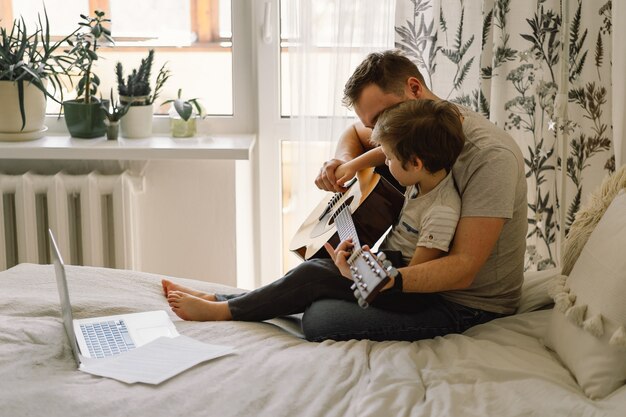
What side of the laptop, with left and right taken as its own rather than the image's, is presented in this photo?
right

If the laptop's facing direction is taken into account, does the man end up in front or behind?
in front

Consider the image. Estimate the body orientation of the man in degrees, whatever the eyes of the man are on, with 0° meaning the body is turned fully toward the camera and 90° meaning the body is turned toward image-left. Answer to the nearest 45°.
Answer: approximately 90°

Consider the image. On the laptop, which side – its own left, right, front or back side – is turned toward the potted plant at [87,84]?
left

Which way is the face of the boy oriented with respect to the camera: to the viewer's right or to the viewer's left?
to the viewer's left

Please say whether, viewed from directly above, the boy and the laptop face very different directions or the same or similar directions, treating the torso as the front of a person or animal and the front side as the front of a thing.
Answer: very different directions

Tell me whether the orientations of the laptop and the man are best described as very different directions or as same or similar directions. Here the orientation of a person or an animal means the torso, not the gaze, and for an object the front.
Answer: very different directions

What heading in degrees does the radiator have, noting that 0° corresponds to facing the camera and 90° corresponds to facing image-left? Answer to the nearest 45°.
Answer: approximately 0°

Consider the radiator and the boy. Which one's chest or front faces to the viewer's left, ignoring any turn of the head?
the boy

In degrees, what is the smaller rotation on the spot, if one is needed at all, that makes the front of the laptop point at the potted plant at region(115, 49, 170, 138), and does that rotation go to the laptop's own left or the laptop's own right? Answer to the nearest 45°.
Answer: approximately 90° to the laptop's own left

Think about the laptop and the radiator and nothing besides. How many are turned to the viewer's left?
0

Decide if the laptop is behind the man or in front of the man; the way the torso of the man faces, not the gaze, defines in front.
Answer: in front

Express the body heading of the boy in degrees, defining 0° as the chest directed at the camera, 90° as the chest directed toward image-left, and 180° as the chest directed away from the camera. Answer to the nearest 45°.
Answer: approximately 90°

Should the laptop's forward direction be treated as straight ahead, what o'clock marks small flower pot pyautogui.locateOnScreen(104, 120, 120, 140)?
The small flower pot is roughly at 9 o'clock from the laptop.
